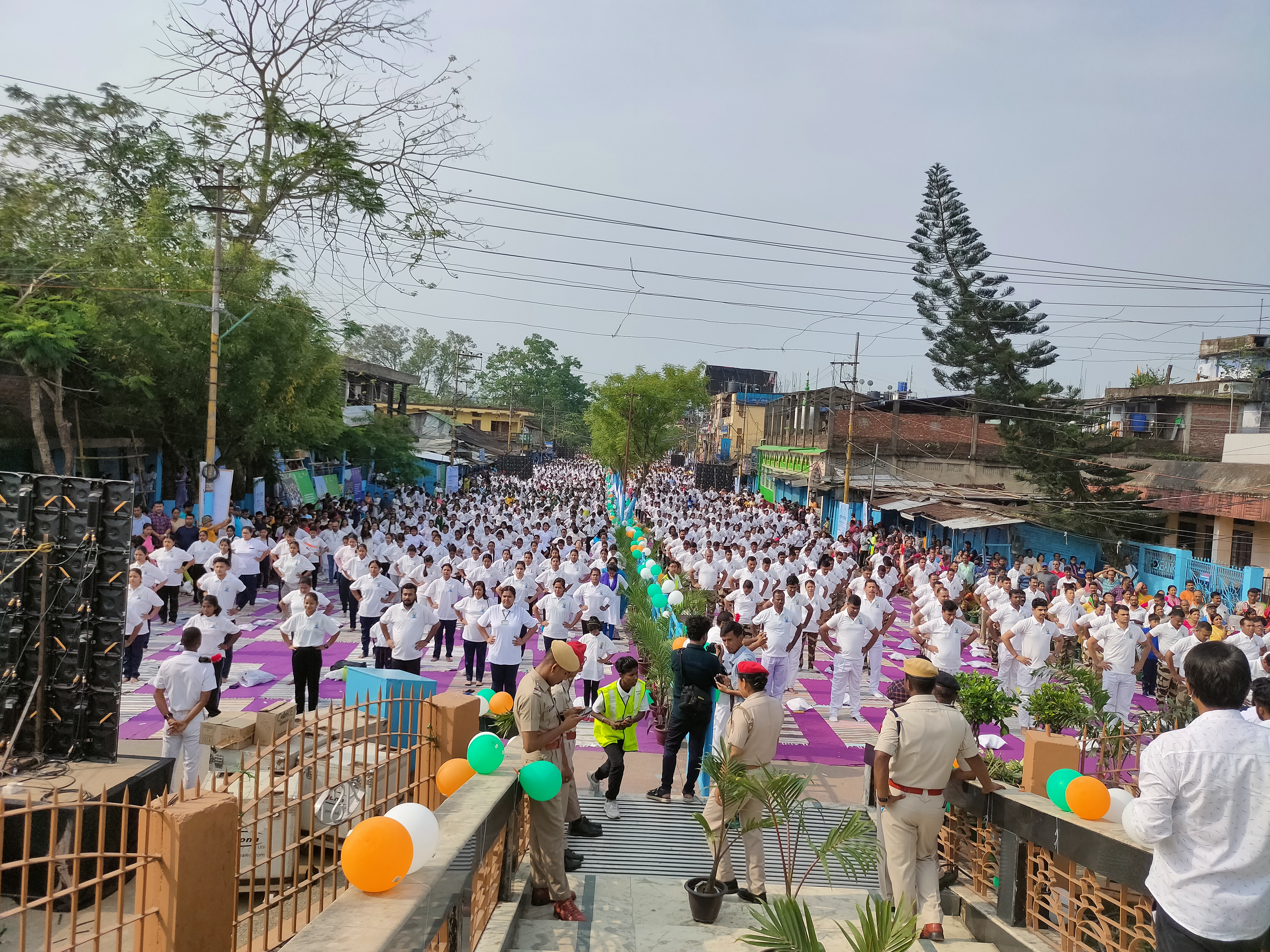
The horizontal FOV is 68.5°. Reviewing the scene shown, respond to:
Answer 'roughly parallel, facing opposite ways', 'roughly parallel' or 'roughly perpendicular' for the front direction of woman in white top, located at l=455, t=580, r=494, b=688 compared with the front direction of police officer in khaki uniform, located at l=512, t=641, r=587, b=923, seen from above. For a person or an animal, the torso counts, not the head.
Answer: roughly perpendicular

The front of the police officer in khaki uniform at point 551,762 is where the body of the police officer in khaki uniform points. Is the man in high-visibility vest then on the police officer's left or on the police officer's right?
on the police officer's left

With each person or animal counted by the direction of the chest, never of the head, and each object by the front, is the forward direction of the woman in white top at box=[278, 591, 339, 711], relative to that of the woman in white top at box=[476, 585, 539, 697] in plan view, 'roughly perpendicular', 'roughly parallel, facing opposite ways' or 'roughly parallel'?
roughly parallel

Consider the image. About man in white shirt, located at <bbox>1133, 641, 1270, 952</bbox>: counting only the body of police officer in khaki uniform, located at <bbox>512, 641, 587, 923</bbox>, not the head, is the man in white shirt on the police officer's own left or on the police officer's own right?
on the police officer's own right

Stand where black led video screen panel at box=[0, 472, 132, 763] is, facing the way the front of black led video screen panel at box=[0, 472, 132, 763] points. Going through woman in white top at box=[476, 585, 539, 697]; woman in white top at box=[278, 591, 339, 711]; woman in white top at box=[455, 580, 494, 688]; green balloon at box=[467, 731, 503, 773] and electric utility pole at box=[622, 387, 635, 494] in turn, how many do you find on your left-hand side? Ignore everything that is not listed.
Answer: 0

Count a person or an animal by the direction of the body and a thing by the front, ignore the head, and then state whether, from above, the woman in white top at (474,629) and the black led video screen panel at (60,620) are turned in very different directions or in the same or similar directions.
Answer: very different directions

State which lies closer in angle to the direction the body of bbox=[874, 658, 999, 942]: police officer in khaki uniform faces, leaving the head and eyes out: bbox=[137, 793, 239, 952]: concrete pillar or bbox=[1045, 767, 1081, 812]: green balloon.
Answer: the green balloon

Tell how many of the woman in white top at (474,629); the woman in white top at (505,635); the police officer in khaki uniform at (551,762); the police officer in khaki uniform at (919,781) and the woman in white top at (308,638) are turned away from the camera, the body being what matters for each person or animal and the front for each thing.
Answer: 1

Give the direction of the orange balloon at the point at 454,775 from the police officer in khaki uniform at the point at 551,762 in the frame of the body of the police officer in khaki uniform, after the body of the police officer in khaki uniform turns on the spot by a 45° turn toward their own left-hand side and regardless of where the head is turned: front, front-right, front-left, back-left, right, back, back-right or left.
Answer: back-left

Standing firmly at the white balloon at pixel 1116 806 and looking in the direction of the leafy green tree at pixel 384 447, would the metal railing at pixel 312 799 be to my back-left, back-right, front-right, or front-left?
front-left

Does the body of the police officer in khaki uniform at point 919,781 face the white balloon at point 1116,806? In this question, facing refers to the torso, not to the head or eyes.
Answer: no

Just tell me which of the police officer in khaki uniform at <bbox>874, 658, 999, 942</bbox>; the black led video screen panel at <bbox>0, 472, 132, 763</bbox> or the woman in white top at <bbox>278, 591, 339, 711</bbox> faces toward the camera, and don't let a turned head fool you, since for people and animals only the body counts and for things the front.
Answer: the woman in white top

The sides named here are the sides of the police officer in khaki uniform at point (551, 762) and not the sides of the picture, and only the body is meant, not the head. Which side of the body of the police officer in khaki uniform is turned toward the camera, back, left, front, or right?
right

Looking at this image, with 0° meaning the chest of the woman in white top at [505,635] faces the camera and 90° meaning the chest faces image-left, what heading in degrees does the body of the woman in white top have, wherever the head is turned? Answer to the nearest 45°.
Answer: approximately 0°

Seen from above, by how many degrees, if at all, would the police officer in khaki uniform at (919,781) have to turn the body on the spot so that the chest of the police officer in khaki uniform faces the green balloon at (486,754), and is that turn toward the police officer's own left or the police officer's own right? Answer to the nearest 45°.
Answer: approximately 90° to the police officer's own left

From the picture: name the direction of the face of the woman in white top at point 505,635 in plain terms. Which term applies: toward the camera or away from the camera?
toward the camera

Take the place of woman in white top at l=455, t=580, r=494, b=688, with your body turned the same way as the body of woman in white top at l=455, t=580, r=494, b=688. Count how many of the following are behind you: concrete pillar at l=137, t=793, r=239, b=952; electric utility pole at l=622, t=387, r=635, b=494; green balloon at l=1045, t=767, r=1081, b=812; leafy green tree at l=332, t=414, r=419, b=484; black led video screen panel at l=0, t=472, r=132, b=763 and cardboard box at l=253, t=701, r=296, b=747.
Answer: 2

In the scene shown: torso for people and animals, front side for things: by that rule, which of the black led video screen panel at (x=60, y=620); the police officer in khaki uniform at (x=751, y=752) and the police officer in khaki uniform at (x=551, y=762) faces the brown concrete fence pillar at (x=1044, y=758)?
the police officer in khaki uniform at (x=551, y=762)

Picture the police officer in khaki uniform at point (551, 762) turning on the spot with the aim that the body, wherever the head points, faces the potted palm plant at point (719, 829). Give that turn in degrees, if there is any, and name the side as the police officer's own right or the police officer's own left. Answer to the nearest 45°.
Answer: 0° — they already face it

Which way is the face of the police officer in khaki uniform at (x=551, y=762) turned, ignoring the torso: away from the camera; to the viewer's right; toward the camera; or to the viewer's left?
to the viewer's right
